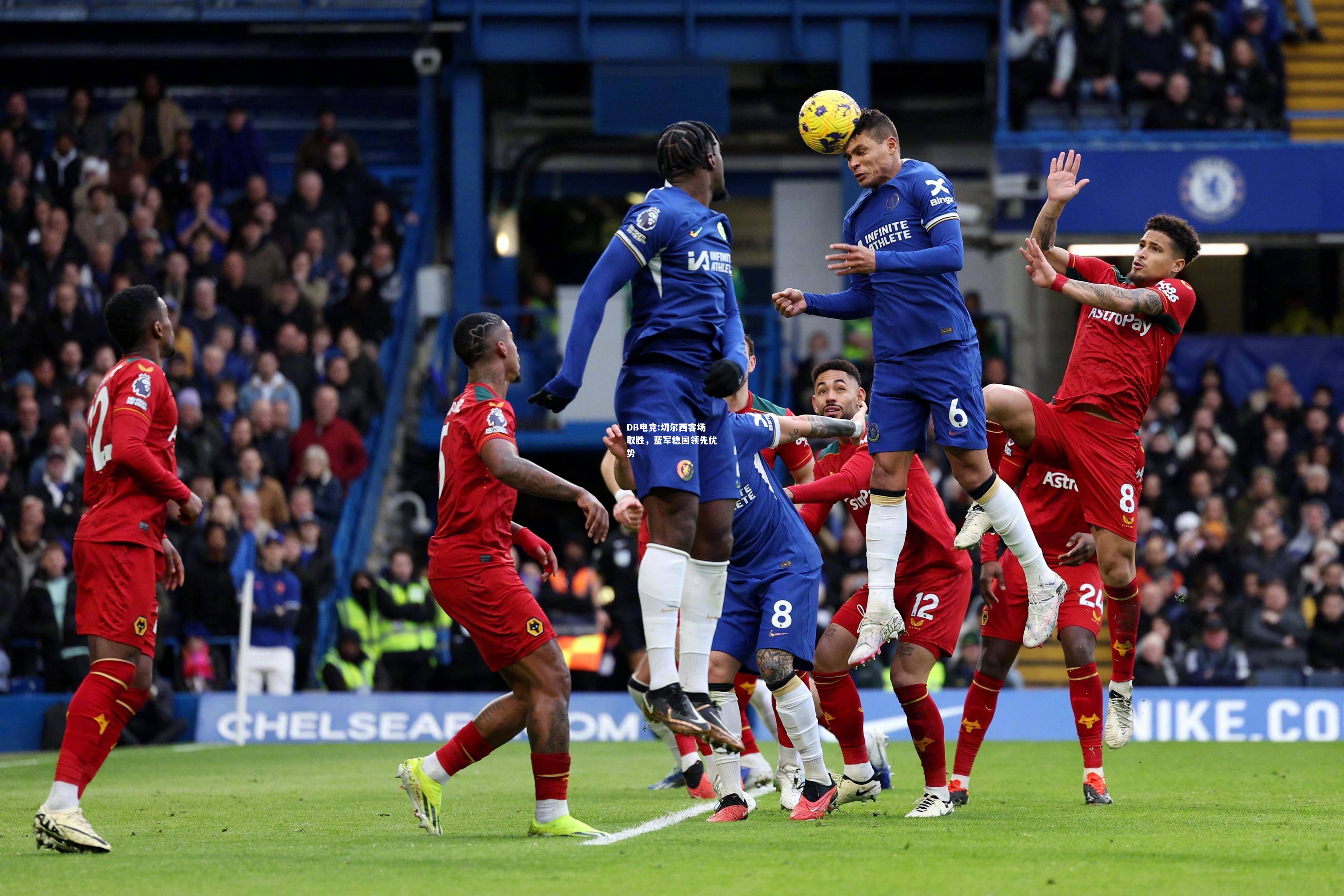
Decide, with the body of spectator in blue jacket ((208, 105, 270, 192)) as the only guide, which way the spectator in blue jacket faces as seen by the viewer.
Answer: toward the camera

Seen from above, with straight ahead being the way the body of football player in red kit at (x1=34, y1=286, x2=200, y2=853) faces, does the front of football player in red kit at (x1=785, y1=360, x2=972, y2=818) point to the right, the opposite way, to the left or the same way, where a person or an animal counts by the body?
the opposite way

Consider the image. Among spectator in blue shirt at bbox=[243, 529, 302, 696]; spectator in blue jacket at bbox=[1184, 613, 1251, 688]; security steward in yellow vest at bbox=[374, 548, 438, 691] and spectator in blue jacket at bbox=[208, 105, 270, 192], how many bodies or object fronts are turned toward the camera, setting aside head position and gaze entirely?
4

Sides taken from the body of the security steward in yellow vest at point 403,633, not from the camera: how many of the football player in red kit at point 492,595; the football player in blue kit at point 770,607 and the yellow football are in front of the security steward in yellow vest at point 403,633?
3

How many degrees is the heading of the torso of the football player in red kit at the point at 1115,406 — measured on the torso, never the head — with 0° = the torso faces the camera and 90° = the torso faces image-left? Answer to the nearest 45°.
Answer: approximately 45°

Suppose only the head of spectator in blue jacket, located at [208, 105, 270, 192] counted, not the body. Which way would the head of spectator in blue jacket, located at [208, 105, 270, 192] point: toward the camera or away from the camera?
toward the camera

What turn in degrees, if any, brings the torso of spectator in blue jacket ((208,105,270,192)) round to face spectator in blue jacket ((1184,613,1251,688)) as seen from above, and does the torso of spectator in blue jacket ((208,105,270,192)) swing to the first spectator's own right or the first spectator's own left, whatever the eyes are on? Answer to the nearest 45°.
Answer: approximately 45° to the first spectator's own left

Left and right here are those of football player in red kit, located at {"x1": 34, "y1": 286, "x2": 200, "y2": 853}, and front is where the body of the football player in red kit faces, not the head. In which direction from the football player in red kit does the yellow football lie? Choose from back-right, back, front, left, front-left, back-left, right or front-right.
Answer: front

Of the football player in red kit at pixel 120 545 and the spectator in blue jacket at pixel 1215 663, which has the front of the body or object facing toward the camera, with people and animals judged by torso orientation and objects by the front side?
the spectator in blue jacket

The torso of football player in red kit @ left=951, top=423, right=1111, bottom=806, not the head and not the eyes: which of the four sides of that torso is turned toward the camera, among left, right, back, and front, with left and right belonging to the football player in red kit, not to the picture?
front

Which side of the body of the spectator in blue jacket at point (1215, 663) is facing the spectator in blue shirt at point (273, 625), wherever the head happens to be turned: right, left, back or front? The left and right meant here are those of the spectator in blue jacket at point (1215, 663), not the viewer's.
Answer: right
